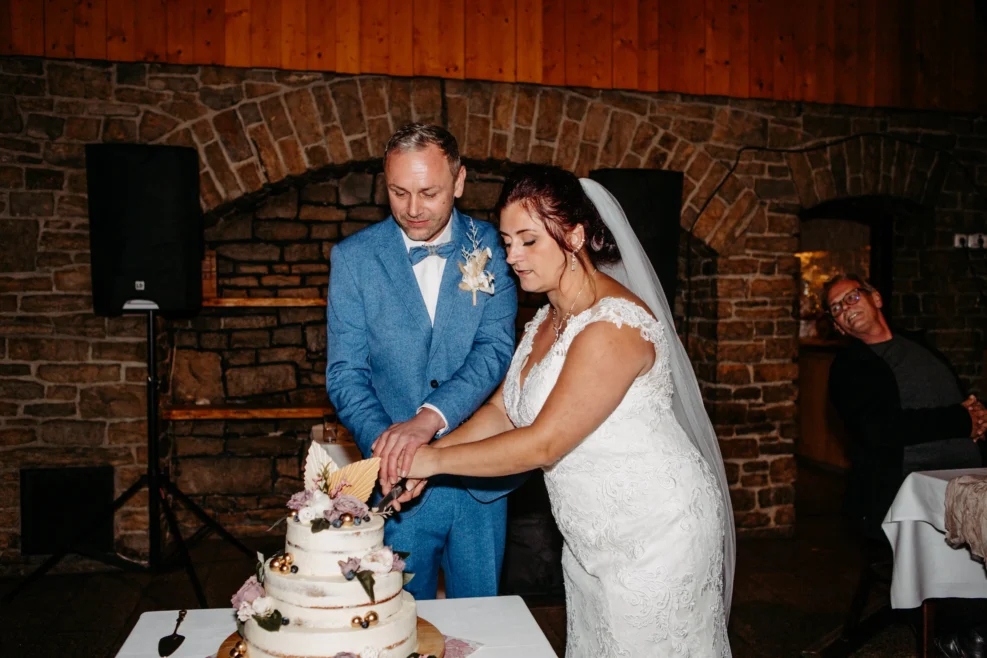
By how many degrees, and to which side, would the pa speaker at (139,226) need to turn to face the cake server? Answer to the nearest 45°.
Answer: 0° — it already faces it

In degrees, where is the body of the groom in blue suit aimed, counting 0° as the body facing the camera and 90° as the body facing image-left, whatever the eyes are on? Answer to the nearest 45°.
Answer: approximately 0°

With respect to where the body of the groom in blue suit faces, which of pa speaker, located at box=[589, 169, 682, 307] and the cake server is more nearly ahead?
the cake server

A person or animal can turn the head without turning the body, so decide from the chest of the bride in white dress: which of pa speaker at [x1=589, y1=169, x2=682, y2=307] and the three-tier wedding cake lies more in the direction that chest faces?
the three-tier wedding cake

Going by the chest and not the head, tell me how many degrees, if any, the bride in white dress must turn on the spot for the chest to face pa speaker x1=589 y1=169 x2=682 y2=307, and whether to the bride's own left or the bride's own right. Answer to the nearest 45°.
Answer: approximately 135° to the bride's own right

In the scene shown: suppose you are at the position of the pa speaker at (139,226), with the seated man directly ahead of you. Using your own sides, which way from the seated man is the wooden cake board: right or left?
right

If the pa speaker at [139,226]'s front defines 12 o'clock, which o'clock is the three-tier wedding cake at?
The three-tier wedding cake is roughly at 12 o'clock from the pa speaker.

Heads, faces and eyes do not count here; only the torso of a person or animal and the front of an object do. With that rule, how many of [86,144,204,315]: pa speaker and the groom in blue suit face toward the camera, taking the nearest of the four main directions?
2
